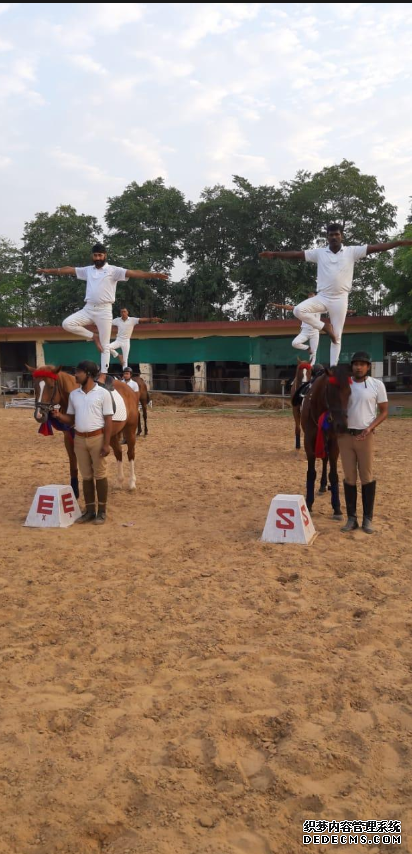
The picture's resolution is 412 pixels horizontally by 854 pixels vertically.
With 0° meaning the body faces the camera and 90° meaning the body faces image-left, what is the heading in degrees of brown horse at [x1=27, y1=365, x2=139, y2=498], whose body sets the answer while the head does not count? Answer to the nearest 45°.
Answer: approximately 45°

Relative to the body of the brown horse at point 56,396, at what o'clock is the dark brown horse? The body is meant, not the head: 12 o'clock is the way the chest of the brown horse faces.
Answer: The dark brown horse is roughly at 8 o'clock from the brown horse.

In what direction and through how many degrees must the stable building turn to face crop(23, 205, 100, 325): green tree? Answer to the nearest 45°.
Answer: approximately 135° to its right

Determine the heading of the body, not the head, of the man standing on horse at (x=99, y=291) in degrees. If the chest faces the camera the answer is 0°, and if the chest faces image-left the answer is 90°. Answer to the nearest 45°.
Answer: approximately 0°
